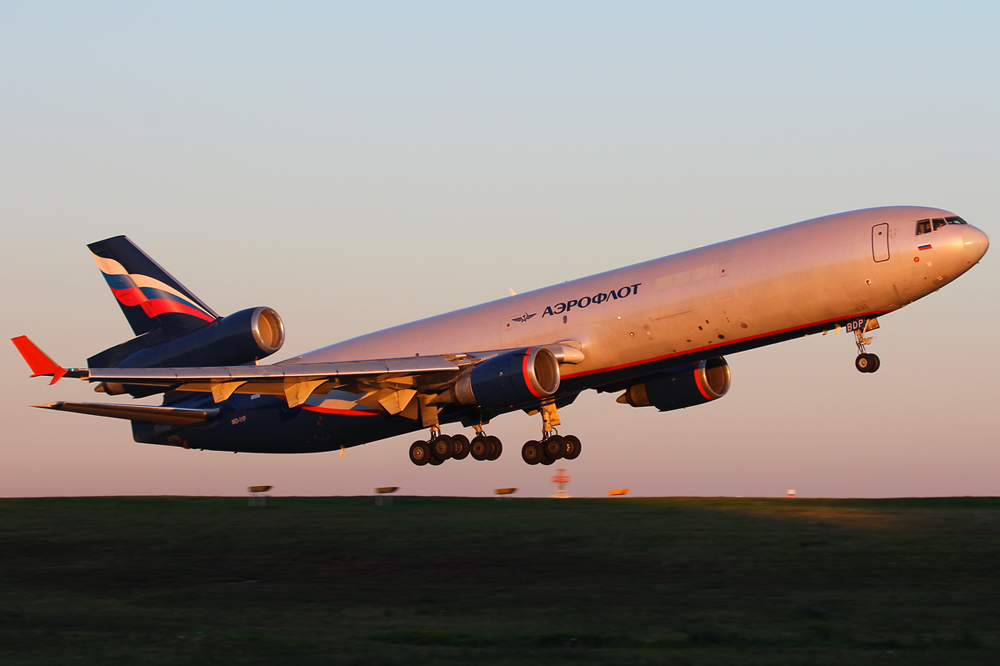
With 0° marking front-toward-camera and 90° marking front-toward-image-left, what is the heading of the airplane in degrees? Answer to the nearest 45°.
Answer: approximately 315°
